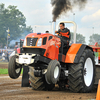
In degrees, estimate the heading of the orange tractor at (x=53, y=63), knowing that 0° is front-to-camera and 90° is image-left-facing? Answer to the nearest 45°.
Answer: approximately 45°
